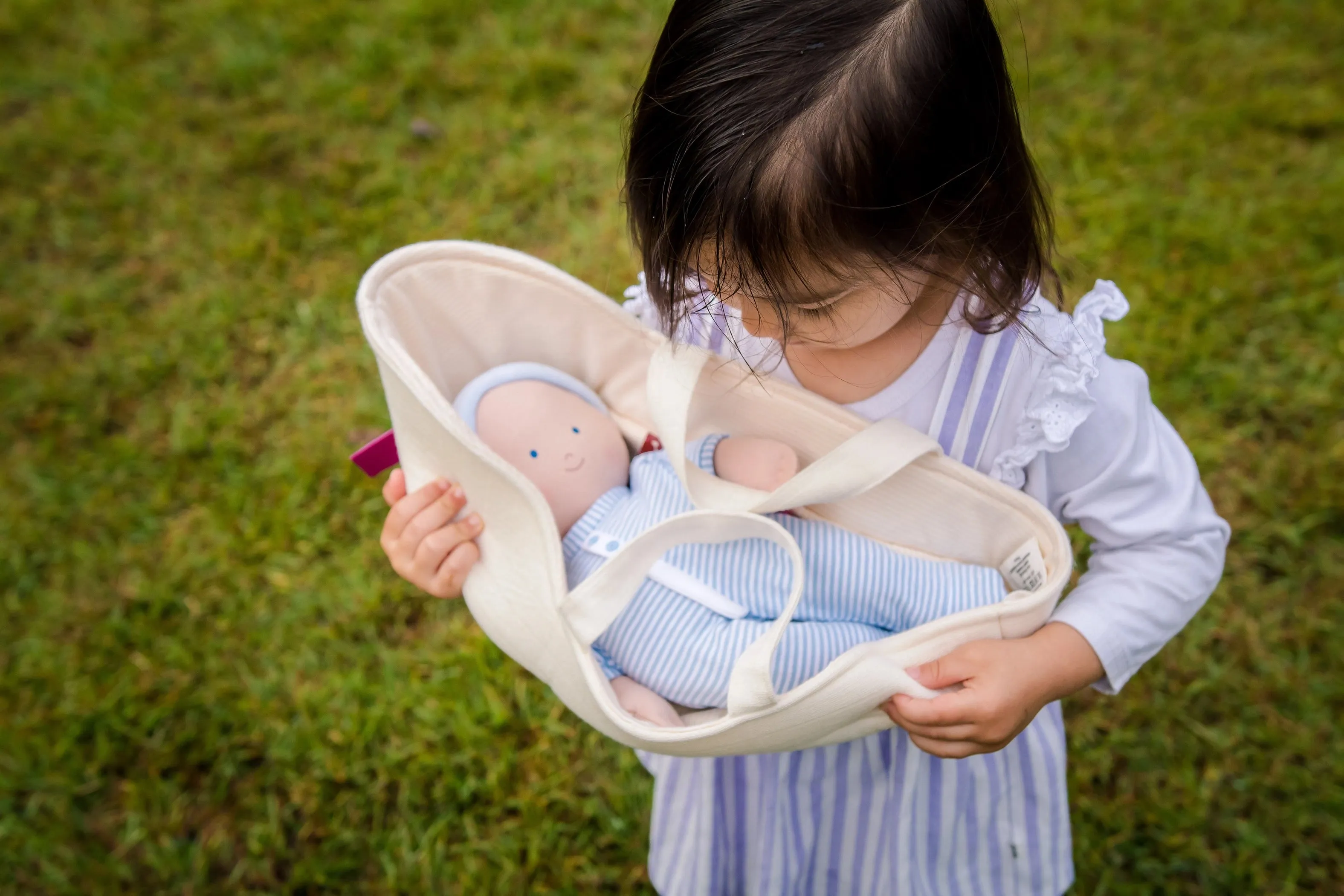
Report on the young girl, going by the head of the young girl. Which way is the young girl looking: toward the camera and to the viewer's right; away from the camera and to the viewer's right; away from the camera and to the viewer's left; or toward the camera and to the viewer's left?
toward the camera and to the viewer's left

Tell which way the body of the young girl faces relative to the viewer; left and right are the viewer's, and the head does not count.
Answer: facing the viewer and to the left of the viewer
